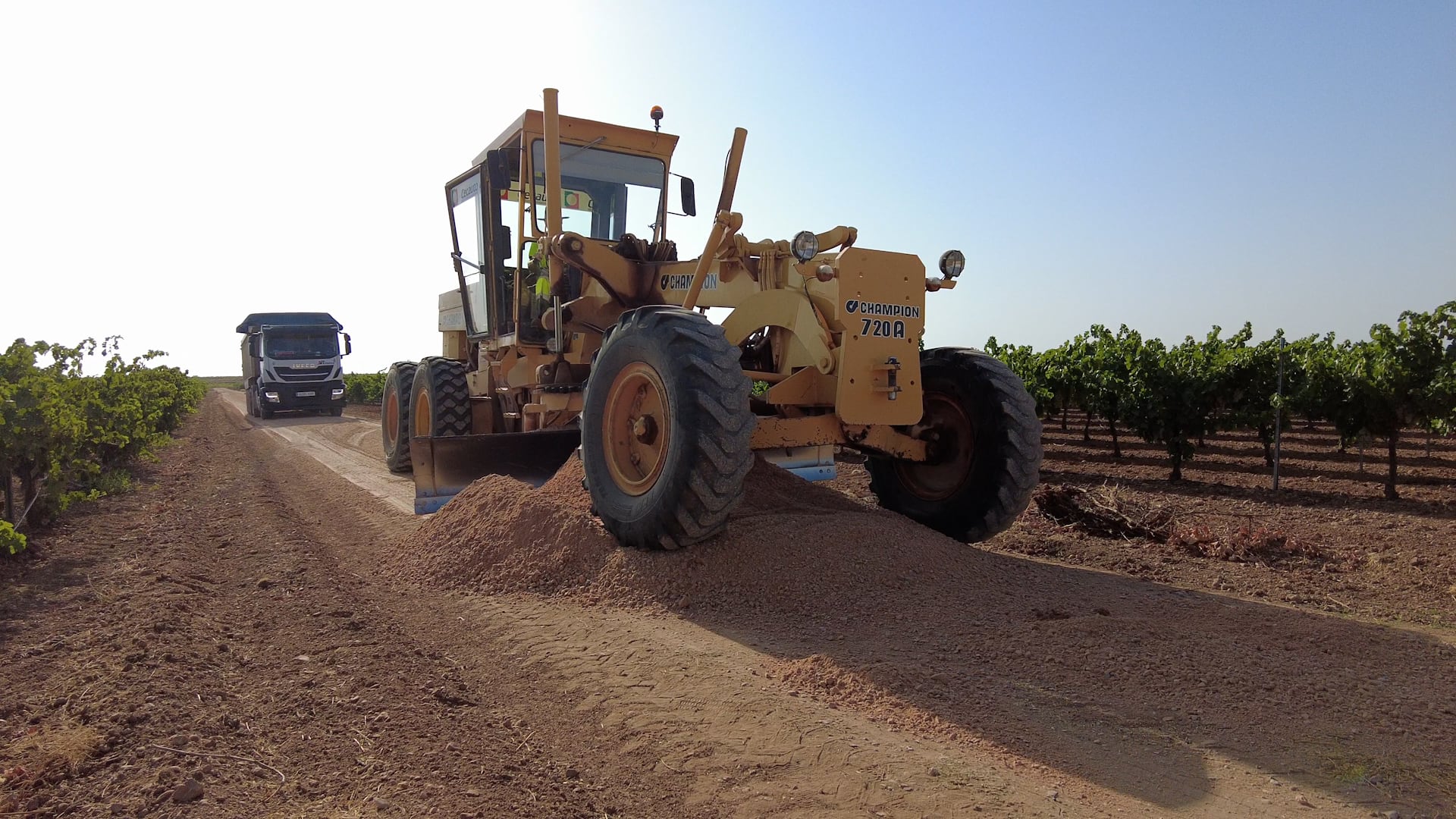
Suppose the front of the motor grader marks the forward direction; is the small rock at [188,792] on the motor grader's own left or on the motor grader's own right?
on the motor grader's own right

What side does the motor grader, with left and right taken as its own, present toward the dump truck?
back

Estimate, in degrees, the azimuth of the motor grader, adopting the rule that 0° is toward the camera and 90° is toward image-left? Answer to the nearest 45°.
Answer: approximately 315°

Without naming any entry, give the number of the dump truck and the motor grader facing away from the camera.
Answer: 0

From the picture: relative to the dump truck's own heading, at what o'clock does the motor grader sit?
The motor grader is roughly at 12 o'clock from the dump truck.

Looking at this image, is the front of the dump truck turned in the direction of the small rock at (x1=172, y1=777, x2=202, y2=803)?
yes

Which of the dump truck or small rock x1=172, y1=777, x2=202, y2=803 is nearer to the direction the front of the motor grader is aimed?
the small rock

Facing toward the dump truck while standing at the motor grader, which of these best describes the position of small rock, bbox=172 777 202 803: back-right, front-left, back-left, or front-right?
back-left
